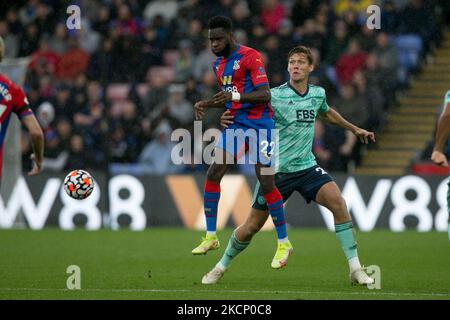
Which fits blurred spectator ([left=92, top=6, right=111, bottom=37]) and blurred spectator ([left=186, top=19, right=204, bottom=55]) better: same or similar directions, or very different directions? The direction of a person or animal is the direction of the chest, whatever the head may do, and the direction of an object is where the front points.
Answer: same or similar directions

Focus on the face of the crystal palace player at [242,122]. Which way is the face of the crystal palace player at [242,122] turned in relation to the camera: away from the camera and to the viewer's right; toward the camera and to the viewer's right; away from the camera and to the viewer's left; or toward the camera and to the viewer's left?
toward the camera and to the viewer's left

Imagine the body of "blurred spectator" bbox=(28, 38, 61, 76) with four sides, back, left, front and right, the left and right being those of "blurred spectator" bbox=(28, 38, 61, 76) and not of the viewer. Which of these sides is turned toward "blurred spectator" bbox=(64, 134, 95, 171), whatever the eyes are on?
front

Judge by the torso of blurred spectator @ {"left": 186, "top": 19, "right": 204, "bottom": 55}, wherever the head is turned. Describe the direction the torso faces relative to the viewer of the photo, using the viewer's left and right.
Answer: facing the viewer

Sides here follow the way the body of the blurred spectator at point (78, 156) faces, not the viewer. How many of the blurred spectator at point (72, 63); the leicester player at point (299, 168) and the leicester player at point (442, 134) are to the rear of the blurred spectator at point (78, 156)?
1

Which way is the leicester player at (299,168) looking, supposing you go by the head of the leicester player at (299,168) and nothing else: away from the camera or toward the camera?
toward the camera

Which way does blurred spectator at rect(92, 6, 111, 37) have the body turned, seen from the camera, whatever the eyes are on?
toward the camera

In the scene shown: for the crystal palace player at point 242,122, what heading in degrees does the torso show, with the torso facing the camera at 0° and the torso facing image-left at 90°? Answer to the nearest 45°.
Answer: approximately 45°

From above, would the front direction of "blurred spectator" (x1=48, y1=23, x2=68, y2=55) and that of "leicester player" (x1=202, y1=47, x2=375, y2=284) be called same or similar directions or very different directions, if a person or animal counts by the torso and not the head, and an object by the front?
same or similar directions

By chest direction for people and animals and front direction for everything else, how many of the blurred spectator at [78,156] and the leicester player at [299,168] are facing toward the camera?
2

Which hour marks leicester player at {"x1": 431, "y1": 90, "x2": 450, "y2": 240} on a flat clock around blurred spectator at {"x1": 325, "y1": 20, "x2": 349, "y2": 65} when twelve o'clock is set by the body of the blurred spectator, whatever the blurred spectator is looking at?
The leicester player is roughly at 12 o'clock from the blurred spectator.

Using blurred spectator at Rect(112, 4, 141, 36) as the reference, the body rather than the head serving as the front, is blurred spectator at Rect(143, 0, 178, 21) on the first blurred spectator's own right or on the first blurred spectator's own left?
on the first blurred spectator's own left

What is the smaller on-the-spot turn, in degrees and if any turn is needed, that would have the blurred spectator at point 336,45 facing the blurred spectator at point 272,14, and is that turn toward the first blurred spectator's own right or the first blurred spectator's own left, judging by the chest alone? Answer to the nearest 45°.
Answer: approximately 135° to the first blurred spectator's own right

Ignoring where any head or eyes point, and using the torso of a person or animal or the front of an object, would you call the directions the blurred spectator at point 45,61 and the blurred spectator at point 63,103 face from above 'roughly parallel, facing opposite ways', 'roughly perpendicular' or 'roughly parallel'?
roughly parallel

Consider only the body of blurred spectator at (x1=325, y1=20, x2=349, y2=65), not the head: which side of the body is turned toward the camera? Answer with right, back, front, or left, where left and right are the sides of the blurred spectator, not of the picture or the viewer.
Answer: front

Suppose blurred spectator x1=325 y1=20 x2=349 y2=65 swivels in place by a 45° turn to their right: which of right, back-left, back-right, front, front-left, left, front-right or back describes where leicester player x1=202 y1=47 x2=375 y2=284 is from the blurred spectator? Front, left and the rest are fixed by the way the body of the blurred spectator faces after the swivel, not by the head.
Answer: front-left

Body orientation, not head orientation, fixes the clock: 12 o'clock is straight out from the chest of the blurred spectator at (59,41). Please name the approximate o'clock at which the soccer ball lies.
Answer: The soccer ball is roughly at 12 o'clock from the blurred spectator.
